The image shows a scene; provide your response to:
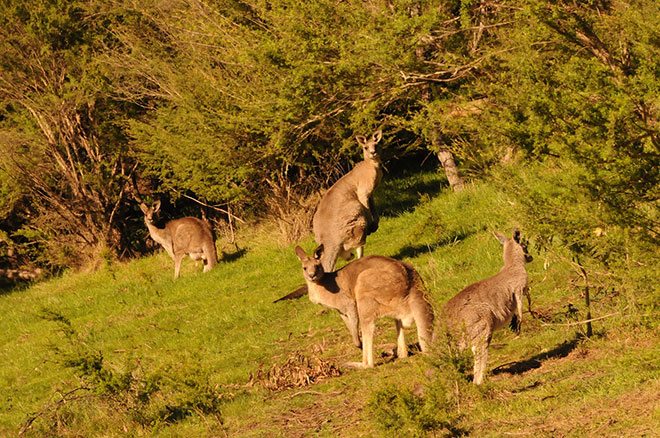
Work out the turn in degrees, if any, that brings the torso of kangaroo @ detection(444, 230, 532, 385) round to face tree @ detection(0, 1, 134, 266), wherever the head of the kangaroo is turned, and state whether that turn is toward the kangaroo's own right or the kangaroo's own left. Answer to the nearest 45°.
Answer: approximately 90° to the kangaroo's own left

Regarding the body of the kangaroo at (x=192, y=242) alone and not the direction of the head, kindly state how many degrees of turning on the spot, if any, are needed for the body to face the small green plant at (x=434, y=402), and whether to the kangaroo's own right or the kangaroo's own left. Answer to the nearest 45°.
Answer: approximately 90° to the kangaroo's own left

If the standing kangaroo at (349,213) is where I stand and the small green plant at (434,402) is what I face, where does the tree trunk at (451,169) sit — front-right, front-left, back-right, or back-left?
back-left

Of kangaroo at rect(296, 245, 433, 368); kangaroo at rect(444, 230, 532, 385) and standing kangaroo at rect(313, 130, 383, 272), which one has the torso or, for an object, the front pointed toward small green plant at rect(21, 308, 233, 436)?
kangaroo at rect(296, 245, 433, 368)

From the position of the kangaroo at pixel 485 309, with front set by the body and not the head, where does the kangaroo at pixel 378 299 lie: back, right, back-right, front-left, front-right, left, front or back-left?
left

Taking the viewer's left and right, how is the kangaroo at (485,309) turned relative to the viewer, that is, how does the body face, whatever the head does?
facing away from the viewer and to the right of the viewer

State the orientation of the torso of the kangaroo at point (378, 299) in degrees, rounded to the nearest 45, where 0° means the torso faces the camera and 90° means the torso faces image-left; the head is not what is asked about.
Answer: approximately 90°

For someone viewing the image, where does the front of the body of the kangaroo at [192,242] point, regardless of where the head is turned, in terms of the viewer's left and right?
facing to the left of the viewer

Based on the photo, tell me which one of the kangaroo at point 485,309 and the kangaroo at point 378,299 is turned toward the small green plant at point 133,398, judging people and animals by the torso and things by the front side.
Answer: the kangaroo at point 378,299

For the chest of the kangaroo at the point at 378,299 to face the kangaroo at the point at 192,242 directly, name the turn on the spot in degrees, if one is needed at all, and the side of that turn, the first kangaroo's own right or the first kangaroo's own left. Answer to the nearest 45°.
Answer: approximately 90° to the first kangaroo's own right

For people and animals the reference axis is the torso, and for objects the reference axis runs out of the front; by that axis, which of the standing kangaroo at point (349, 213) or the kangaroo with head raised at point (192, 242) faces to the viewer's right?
the standing kangaroo

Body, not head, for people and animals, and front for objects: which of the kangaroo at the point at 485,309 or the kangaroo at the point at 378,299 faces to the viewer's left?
the kangaroo at the point at 378,299

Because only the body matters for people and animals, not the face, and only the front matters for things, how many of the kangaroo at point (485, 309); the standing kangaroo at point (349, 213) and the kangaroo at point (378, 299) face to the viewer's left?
1

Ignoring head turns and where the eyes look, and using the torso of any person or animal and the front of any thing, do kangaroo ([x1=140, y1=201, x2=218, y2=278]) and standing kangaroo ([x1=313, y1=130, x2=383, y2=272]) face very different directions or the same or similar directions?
very different directions

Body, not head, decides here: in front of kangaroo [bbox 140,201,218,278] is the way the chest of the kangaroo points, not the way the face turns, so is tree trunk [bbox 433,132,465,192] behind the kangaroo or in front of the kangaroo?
behind
